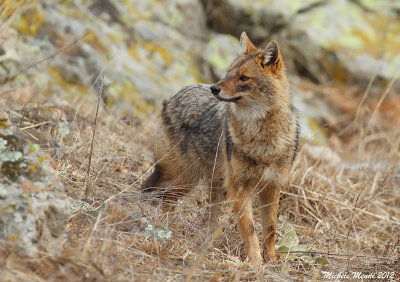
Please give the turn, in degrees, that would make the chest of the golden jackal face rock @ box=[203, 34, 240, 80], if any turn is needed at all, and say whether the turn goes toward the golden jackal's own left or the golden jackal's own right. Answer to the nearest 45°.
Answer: approximately 135° to the golden jackal's own left

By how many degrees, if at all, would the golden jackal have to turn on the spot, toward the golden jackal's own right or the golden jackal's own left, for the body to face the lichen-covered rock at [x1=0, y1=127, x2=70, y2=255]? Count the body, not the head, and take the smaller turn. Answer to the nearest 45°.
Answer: approximately 90° to the golden jackal's own right

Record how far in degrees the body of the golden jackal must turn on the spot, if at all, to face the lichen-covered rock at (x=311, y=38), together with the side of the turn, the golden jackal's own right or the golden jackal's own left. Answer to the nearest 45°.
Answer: approximately 135° to the golden jackal's own left

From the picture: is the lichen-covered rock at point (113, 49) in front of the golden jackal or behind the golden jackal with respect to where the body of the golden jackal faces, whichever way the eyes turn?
behind
